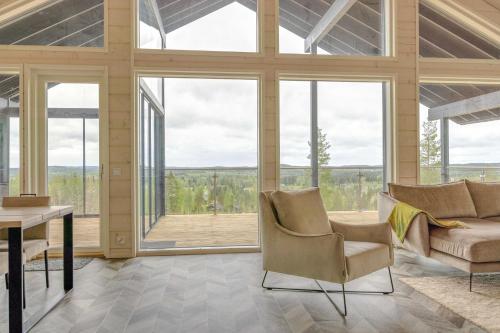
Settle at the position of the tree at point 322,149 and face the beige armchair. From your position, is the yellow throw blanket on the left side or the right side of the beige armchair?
left

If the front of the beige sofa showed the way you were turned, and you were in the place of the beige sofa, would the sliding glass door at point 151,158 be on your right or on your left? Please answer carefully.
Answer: on your right

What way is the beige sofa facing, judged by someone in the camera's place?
facing the viewer and to the right of the viewer

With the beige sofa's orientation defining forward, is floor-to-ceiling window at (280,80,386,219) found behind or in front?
behind

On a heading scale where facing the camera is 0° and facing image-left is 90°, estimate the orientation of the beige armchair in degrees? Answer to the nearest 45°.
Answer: approximately 315°

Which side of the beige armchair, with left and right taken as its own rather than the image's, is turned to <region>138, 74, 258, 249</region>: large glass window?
back

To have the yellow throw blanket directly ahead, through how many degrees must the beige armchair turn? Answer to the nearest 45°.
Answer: approximately 90° to its left

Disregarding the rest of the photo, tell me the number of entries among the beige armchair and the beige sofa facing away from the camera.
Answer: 0
